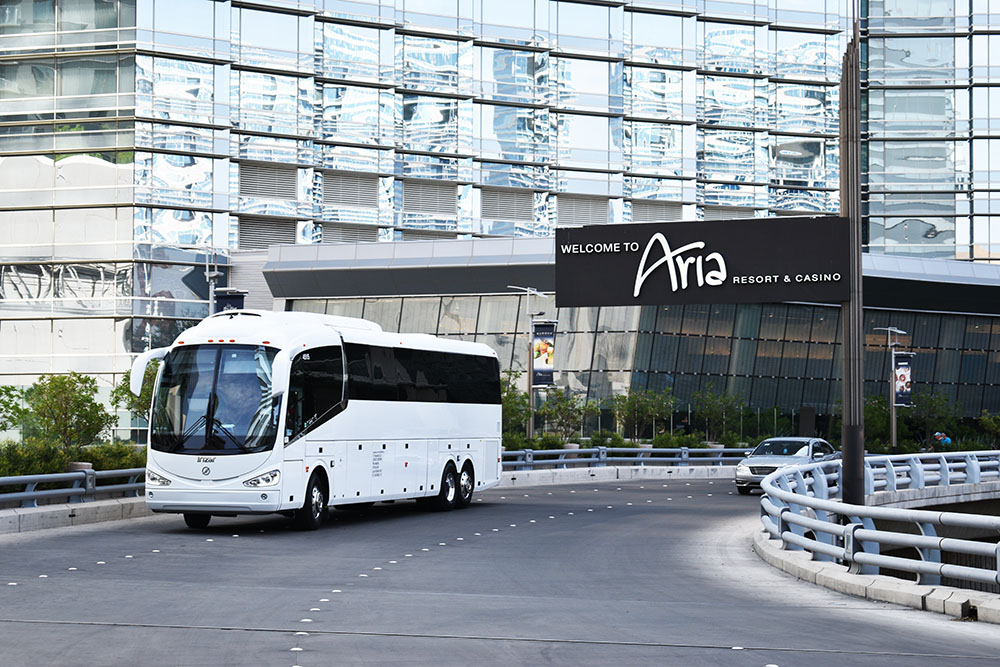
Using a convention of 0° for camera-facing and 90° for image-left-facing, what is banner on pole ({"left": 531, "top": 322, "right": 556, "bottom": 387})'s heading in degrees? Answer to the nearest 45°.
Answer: approximately 0°

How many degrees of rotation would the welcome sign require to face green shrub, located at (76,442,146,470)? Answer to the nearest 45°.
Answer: approximately 90° to its right

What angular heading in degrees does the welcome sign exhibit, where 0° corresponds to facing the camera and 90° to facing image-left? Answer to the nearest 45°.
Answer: approximately 0°

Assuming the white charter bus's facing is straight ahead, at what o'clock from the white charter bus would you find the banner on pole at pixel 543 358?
The banner on pole is roughly at 5 o'clock from the white charter bus.

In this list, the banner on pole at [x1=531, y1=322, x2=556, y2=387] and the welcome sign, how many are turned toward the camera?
2

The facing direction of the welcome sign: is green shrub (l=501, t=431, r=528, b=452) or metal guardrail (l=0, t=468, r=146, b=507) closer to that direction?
the metal guardrail

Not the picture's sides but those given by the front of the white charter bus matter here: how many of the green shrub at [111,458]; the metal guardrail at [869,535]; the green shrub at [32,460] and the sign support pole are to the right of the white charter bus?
2

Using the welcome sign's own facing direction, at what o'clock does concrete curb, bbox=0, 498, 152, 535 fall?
The concrete curb is roughly at 2 o'clock from the welcome sign.

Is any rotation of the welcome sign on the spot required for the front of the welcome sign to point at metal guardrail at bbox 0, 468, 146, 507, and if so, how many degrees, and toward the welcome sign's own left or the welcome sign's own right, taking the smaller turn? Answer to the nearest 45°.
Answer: approximately 45° to the welcome sign's own right

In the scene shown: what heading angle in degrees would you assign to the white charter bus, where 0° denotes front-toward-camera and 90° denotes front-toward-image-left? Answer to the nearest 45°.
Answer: approximately 45°

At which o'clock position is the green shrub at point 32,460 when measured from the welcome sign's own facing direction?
The green shrub is roughly at 2 o'clock from the welcome sign.
